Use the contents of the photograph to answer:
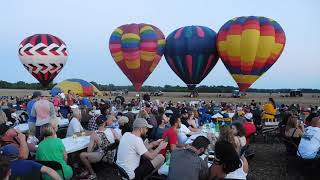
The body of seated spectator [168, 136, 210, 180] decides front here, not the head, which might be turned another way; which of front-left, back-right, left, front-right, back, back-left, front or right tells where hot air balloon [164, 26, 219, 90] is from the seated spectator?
front-left

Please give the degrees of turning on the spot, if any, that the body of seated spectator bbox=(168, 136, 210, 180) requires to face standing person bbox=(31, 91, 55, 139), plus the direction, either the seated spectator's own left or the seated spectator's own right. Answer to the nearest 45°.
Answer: approximately 90° to the seated spectator's own left

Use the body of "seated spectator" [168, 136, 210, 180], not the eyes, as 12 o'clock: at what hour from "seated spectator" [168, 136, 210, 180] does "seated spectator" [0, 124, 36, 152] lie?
"seated spectator" [0, 124, 36, 152] is roughly at 8 o'clock from "seated spectator" [168, 136, 210, 180].

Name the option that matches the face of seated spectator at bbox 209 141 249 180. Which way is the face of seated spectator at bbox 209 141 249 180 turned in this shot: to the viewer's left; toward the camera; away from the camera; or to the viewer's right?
away from the camera

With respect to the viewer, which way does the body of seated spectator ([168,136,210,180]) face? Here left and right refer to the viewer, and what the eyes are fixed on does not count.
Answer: facing away from the viewer and to the right of the viewer
